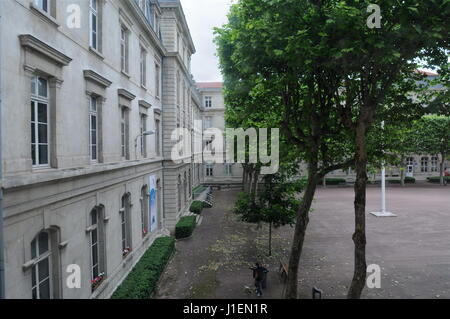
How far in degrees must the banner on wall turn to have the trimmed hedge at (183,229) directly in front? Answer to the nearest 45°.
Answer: approximately 45° to its left

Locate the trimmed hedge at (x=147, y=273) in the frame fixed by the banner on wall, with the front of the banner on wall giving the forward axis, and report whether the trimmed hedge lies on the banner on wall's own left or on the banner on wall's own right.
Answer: on the banner on wall's own right

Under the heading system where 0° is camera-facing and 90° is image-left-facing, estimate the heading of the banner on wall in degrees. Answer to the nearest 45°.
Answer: approximately 270°

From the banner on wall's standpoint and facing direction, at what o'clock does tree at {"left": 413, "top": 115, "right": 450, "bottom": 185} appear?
The tree is roughly at 11 o'clock from the banner on wall.

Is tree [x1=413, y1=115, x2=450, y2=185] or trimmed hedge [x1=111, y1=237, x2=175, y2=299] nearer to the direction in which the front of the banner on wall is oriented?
the tree
